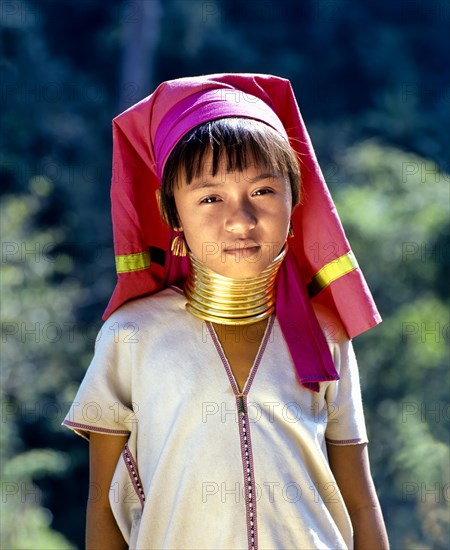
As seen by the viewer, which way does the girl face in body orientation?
toward the camera

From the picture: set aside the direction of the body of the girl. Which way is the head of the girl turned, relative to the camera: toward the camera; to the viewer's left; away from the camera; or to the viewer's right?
toward the camera
